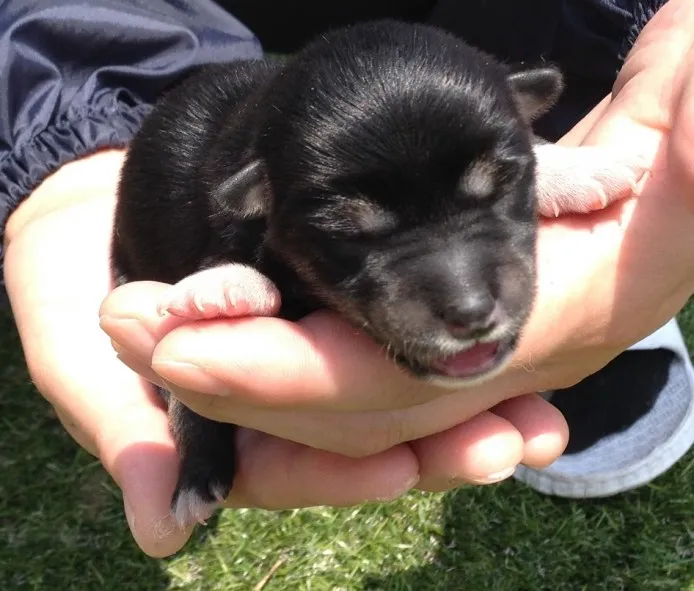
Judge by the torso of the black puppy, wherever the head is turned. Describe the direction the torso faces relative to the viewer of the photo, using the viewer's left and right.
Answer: facing the viewer and to the right of the viewer
